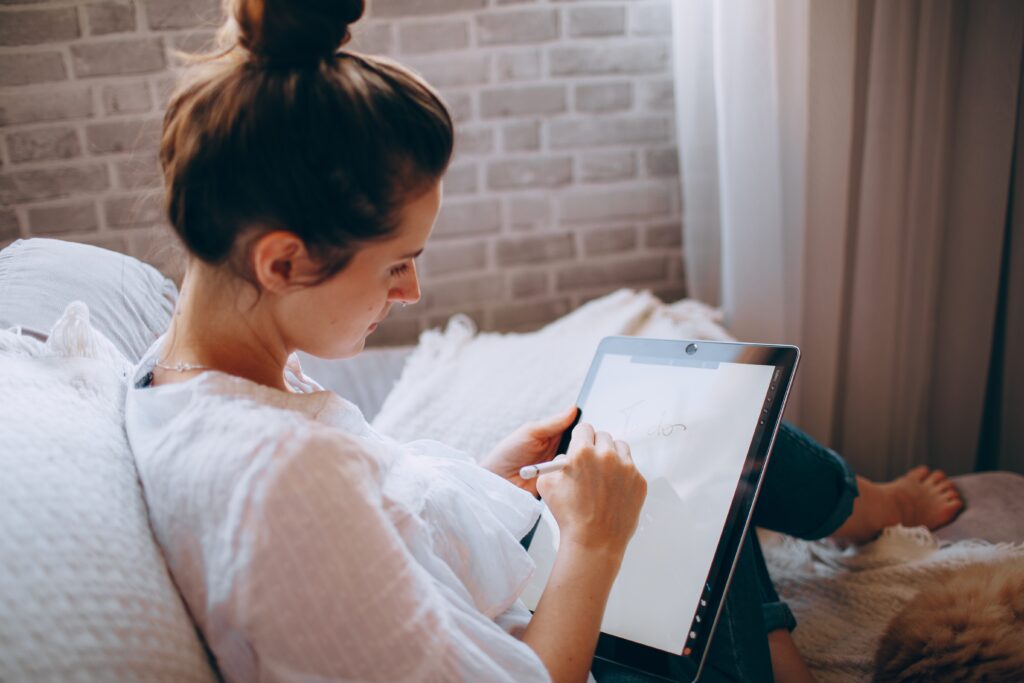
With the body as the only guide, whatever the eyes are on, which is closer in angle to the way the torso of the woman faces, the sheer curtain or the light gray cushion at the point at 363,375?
the sheer curtain

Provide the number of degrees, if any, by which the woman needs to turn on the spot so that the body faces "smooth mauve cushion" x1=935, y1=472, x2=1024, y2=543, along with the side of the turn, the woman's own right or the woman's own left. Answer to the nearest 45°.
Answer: approximately 45° to the woman's own left

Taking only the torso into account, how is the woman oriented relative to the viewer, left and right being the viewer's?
facing to the right of the viewer

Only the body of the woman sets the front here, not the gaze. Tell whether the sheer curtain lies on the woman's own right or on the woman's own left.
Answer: on the woman's own left
